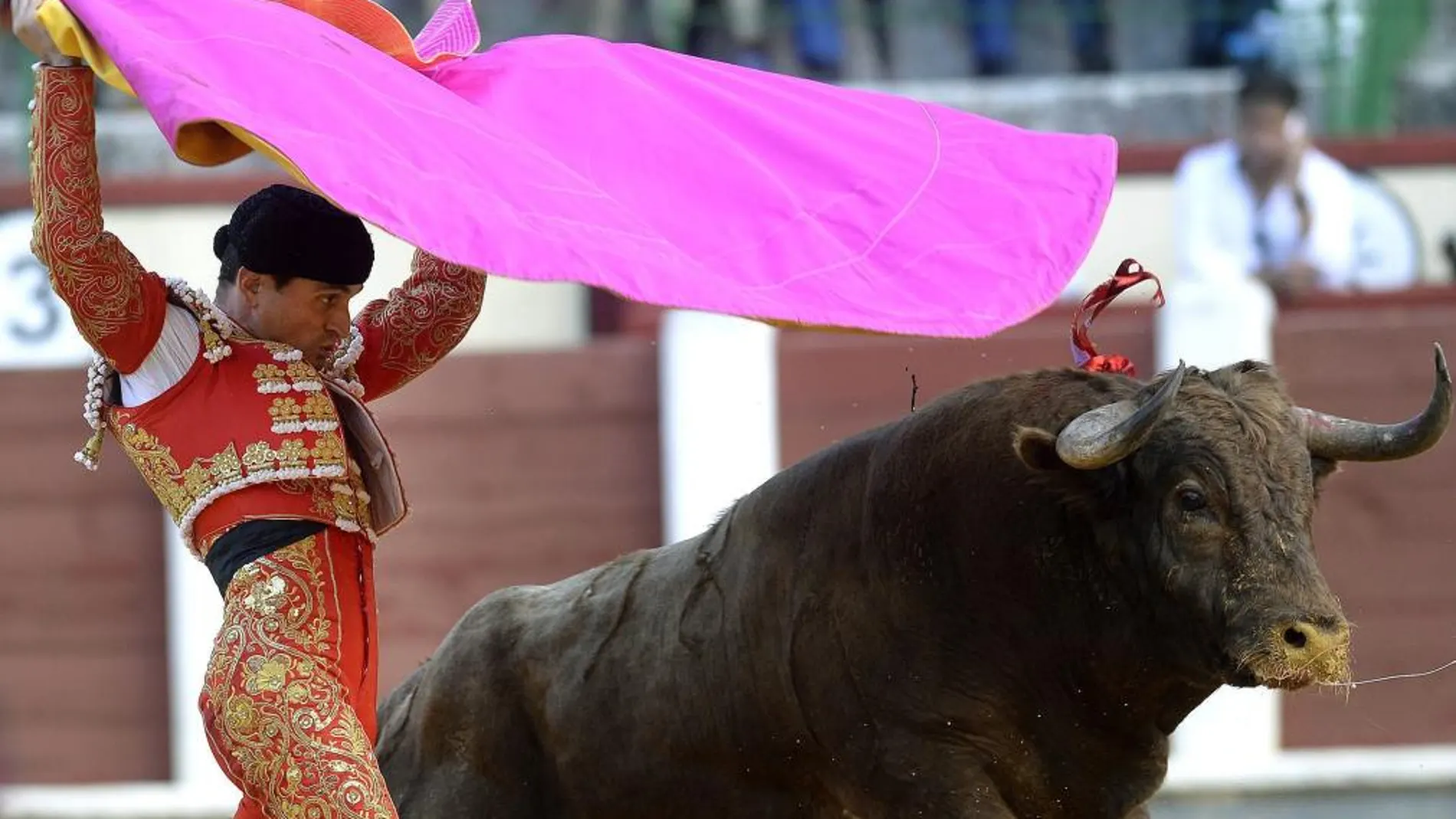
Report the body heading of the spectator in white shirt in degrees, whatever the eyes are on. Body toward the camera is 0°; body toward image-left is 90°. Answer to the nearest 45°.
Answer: approximately 0°

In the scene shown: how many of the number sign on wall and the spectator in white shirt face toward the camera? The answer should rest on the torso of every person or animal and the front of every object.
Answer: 2

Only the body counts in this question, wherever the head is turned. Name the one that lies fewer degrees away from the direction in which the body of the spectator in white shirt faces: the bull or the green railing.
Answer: the bull

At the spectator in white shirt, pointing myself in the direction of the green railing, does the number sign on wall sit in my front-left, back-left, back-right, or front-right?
back-left

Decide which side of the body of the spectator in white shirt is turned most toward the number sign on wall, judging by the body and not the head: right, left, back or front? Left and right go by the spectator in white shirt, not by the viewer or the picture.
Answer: right

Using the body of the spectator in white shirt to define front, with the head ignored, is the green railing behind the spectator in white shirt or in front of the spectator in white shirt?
behind

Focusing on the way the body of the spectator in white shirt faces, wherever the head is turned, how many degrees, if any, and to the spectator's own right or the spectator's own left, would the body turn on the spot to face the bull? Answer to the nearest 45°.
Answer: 0° — they already face it

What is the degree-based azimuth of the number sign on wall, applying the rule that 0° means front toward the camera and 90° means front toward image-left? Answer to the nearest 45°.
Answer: approximately 0°

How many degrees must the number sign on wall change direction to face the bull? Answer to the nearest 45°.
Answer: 0° — it already faces it
